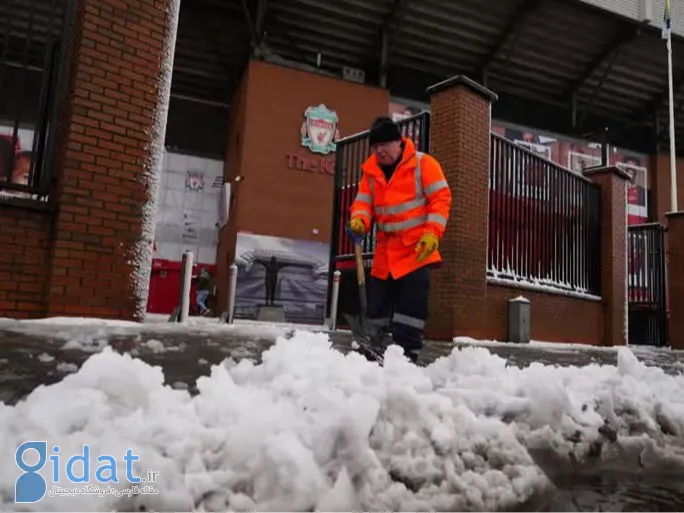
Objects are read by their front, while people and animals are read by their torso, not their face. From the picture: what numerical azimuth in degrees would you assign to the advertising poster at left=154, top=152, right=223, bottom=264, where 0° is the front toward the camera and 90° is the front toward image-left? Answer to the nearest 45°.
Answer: approximately 0°

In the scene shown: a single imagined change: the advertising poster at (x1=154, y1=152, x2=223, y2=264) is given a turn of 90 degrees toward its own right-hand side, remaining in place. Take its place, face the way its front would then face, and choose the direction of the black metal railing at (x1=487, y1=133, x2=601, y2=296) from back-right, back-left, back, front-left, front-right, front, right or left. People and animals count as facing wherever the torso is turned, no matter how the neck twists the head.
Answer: back-left

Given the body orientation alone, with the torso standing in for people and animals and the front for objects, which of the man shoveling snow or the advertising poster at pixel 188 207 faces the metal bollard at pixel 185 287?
the advertising poster

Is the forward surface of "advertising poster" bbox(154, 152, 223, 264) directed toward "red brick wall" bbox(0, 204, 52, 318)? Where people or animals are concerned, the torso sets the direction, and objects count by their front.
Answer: yes

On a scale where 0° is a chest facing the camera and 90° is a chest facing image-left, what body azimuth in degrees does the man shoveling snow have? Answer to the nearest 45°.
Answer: approximately 45°

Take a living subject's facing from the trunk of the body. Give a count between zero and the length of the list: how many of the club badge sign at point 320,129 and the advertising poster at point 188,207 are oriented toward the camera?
2

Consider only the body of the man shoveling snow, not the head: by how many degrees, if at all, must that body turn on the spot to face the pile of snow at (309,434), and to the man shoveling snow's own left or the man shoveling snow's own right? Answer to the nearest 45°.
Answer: approximately 45° to the man shoveling snow's own left

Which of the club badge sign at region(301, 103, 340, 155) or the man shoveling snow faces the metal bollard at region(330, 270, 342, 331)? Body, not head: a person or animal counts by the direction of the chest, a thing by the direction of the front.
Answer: the club badge sign

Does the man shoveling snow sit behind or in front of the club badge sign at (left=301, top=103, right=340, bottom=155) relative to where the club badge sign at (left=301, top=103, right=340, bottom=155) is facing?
in front

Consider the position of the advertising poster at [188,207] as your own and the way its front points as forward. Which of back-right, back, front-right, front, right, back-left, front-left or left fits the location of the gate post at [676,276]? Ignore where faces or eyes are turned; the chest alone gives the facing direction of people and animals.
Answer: front-left
